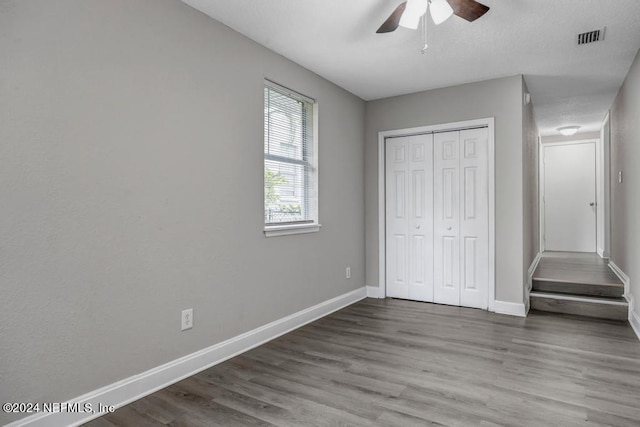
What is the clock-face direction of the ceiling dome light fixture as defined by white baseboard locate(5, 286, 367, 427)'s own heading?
The ceiling dome light fixture is roughly at 10 o'clock from the white baseboard.

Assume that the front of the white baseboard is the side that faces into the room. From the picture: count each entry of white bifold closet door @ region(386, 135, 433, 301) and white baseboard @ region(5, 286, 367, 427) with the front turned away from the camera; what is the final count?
0

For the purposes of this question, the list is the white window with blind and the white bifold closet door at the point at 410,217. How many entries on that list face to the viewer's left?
0

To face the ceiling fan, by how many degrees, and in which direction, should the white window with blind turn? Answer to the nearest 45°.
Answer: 0° — it already faces it

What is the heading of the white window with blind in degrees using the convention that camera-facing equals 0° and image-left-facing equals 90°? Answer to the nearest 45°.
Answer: approximately 315°

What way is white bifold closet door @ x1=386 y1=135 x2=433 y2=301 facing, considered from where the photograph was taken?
facing the viewer

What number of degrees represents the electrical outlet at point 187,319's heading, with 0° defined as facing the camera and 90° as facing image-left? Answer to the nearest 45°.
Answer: approximately 315°
